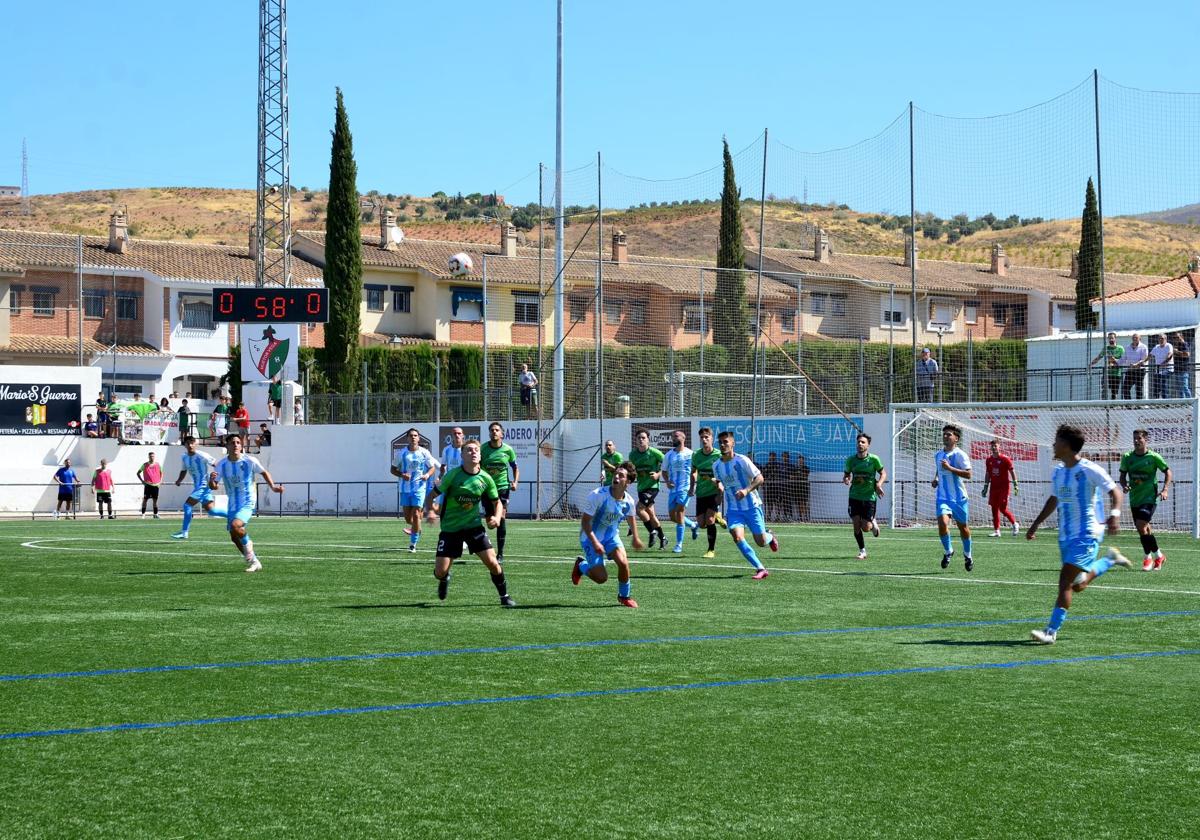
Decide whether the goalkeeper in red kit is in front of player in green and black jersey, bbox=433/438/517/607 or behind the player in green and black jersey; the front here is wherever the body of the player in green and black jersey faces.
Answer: behind

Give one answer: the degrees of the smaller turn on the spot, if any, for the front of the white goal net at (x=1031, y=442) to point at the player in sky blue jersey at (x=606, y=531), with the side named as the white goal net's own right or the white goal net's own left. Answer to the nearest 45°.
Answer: approximately 45° to the white goal net's own left

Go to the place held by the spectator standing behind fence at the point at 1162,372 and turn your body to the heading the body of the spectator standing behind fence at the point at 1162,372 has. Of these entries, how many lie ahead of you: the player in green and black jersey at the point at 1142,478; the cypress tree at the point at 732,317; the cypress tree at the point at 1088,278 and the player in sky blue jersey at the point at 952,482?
2

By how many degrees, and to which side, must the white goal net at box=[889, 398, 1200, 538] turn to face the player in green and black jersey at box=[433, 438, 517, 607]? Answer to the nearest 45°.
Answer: approximately 45° to its left

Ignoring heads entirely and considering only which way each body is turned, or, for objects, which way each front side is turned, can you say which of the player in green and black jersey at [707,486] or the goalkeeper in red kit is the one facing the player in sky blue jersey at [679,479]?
the goalkeeper in red kit

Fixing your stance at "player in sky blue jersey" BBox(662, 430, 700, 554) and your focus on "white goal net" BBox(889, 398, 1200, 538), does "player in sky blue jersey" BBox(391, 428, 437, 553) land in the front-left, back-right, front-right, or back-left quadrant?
back-left

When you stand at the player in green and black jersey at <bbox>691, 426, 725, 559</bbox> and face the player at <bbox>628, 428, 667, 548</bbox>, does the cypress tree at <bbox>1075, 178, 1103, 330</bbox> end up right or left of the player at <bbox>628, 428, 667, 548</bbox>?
right

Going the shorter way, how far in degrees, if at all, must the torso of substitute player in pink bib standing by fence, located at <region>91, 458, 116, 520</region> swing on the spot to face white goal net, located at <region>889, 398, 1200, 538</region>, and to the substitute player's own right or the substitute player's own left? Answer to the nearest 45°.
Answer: approximately 45° to the substitute player's own left

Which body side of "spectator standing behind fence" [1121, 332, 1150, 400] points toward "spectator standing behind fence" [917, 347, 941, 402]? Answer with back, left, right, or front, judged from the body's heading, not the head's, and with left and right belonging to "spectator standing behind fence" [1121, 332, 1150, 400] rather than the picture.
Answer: right

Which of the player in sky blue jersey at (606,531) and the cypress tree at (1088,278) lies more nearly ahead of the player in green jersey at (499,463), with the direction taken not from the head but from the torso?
the player in sky blue jersey
